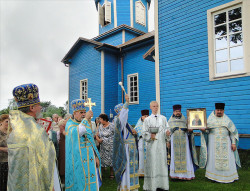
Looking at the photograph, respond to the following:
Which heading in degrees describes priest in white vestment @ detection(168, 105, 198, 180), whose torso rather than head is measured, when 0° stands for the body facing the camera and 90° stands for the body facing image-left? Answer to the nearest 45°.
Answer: approximately 0°

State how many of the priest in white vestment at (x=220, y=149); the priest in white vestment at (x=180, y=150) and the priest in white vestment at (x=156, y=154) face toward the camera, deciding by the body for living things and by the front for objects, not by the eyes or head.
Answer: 3

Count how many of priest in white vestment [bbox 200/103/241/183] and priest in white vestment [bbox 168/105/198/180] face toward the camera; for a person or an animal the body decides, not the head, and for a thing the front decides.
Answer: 2

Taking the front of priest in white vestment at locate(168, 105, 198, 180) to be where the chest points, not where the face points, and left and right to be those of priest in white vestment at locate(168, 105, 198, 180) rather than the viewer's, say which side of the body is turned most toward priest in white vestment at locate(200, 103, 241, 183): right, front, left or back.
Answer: left

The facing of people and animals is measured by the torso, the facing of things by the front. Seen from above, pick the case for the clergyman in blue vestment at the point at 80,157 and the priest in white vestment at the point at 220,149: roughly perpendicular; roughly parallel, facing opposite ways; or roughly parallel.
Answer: roughly perpendicular

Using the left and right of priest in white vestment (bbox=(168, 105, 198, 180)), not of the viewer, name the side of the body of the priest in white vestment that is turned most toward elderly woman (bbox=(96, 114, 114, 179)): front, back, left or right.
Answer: right

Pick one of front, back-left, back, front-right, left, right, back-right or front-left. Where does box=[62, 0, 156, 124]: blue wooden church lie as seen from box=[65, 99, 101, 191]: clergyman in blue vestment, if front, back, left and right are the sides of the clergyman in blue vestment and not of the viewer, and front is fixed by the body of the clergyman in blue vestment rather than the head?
back-left

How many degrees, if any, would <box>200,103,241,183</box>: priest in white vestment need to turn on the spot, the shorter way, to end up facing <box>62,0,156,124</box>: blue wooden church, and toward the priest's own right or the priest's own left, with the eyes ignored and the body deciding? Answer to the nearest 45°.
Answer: approximately 135° to the priest's own right

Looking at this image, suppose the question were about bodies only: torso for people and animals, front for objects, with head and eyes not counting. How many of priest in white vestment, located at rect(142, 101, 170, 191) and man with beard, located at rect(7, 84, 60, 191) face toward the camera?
1
